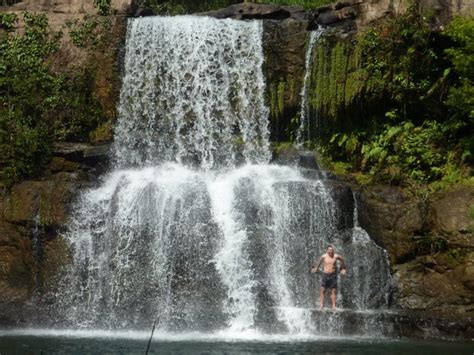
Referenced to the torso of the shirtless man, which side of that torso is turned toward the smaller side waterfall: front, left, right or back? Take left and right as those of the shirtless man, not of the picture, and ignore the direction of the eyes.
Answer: back

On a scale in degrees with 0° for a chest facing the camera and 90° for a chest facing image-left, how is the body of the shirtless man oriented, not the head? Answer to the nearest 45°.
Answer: approximately 0°

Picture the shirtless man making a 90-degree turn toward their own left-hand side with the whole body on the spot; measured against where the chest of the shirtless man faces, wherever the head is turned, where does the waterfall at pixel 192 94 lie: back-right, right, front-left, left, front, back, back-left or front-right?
back-left
